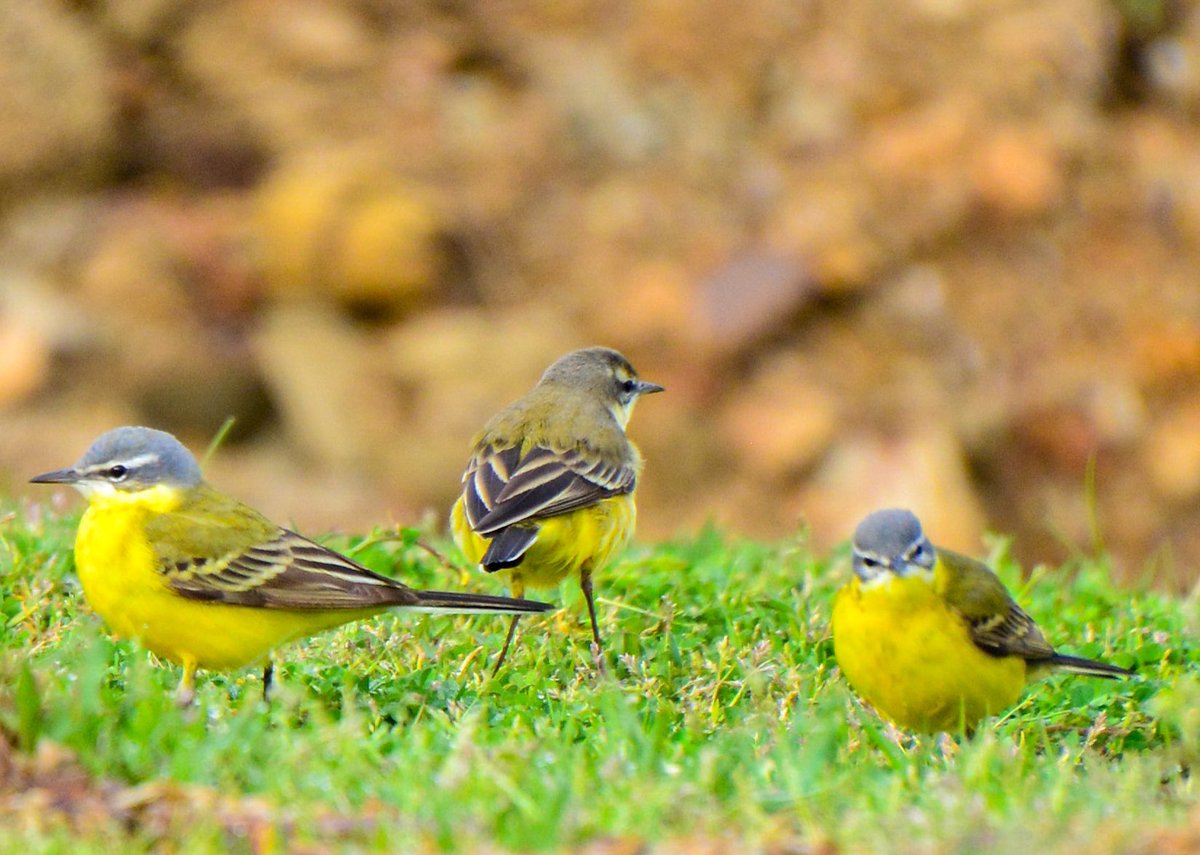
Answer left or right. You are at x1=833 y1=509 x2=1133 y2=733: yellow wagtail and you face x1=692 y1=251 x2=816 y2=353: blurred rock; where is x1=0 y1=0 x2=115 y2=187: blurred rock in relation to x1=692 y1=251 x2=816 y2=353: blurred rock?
left

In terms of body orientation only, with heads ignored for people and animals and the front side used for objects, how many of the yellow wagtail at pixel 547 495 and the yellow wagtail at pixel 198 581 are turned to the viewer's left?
1

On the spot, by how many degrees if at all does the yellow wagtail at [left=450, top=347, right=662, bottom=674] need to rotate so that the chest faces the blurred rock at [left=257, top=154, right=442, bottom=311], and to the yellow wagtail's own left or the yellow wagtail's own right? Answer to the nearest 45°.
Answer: approximately 45° to the yellow wagtail's own left

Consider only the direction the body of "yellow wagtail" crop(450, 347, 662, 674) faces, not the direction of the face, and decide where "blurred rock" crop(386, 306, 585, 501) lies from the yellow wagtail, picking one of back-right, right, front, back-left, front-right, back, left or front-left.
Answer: front-left

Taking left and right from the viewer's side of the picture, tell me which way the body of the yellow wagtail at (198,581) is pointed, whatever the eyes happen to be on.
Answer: facing to the left of the viewer

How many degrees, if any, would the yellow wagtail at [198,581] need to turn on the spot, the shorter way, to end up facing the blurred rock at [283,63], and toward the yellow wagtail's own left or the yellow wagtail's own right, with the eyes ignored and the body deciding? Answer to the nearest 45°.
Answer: approximately 90° to the yellow wagtail's own right

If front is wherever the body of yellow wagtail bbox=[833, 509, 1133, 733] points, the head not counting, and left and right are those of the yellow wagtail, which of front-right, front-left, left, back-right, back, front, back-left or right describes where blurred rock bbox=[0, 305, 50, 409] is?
right

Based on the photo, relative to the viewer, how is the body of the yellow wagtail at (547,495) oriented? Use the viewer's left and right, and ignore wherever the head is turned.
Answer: facing away from the viewer and to the right of the viewer

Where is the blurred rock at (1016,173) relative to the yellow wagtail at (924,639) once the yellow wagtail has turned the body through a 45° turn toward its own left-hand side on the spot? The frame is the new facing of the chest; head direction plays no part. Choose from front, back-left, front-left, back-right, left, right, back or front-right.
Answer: back

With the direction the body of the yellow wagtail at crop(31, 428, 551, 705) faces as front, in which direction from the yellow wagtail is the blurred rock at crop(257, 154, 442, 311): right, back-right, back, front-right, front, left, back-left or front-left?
right

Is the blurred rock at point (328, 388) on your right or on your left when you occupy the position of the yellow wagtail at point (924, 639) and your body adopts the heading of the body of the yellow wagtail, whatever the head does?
on your right

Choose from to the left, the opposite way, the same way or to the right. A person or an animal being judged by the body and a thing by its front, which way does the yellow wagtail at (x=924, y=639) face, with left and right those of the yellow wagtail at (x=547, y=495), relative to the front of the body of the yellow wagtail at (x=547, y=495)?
the opposite way

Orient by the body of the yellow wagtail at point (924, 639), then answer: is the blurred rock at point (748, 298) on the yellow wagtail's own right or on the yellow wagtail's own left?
on the yellow wagtail's own right

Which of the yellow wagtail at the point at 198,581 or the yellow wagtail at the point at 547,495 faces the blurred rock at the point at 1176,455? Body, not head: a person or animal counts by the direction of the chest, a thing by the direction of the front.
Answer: the yellow wagtail at the point at 547,495

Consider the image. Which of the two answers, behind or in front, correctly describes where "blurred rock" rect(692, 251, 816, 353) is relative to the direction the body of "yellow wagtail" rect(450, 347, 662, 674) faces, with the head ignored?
in front

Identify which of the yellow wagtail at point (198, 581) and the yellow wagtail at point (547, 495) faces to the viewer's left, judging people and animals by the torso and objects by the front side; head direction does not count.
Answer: the yellow wagtail at point (198, 581)

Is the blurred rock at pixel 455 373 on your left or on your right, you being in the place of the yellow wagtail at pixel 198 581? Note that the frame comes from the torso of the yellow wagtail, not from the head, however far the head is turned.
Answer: on your right
